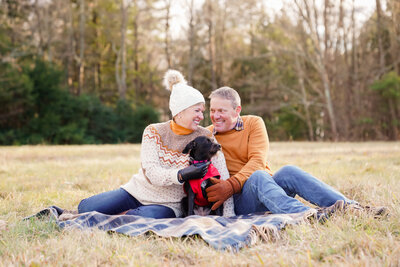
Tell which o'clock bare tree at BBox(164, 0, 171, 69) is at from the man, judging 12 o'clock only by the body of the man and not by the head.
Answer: The bare tree is roughly at 4 o'clock from the man.

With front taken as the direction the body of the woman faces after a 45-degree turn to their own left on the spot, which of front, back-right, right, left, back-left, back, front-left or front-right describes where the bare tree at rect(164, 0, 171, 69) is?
left

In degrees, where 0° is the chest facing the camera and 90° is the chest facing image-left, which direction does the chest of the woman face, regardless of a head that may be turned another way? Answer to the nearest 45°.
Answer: approximately 315°

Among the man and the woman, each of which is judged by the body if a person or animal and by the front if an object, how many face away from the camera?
0

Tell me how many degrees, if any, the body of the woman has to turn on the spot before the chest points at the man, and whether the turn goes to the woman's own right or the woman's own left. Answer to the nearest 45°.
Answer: approximately 45° to the woman's own left

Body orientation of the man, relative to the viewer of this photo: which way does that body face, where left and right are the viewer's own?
facing the viewer and to the left of the viewer

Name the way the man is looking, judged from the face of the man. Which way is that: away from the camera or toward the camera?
toward the camera
